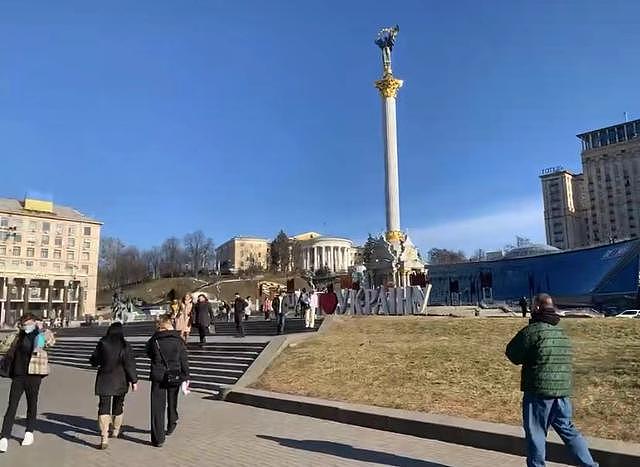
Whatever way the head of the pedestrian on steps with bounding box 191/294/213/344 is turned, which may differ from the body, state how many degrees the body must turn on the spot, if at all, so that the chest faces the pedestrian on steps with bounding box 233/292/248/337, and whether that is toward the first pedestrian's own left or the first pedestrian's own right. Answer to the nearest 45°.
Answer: approximately 135° to the first pedestrian's own left

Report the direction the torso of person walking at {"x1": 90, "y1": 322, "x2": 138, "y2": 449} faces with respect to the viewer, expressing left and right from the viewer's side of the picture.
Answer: facing away from the viewer

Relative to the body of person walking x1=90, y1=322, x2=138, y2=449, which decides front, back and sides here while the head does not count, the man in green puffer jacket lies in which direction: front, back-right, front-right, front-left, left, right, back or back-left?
back-right

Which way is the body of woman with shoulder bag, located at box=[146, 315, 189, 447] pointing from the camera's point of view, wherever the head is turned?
away from the camera

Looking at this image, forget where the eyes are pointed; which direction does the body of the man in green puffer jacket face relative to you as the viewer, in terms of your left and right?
facing away from the viewer and to the left of the viewer

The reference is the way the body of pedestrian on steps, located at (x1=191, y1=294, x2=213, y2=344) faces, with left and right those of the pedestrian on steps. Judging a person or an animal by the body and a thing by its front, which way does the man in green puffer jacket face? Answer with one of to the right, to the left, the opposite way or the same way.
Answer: the opposite way

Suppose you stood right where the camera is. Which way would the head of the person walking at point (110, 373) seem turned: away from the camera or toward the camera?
away from the camera

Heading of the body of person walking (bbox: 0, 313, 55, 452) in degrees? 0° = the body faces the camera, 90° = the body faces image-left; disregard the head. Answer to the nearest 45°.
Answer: approximately 0°

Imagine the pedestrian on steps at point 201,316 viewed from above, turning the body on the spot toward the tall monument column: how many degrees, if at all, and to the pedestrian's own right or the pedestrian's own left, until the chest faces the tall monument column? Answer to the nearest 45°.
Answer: approximately 135° to the pedestrian's own left

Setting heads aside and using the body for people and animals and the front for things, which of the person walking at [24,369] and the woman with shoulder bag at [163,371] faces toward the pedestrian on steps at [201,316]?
the woman with shoulder bag

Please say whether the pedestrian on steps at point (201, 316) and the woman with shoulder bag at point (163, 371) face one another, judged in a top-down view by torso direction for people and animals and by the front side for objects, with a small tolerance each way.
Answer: yes

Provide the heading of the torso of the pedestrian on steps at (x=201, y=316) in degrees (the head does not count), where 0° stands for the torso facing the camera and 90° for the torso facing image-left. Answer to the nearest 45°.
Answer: approximately 0°

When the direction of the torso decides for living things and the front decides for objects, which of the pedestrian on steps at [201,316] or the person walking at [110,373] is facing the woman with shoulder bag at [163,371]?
the pedestrian on steps

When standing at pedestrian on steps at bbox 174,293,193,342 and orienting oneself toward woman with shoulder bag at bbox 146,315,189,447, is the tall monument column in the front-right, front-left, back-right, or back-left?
back-left

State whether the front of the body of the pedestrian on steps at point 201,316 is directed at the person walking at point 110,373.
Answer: yes
